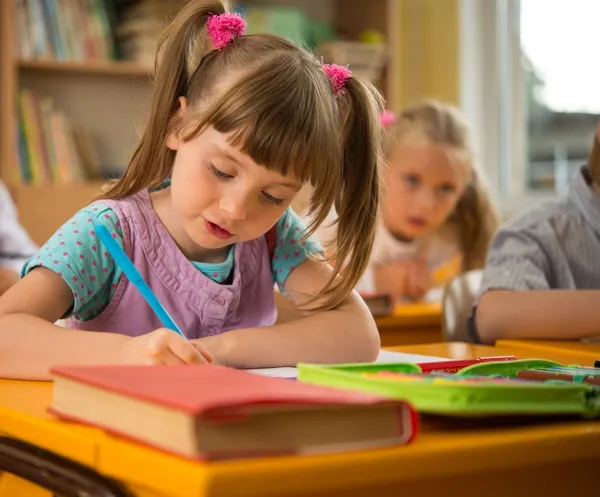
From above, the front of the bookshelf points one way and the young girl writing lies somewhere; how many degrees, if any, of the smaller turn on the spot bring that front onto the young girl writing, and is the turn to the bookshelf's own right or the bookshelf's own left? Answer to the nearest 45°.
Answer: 0° — it already faces them

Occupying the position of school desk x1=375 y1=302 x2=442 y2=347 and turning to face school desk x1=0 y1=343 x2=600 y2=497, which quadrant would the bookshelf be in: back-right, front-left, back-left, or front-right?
back-right

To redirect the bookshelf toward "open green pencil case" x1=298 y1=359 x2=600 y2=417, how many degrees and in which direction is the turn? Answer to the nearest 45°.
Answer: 0° — it already faces it

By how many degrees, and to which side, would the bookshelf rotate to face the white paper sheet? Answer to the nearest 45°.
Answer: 0° — it already faces it

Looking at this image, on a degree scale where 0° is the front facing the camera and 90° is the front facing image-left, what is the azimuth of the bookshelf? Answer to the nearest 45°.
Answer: approximately 0°

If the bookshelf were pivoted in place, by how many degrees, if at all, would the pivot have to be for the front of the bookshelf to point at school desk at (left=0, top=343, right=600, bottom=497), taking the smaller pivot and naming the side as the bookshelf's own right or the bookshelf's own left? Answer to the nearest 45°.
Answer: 0° — it already faces it

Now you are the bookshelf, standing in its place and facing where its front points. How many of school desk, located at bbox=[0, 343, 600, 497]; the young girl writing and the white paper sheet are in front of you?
3
